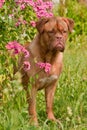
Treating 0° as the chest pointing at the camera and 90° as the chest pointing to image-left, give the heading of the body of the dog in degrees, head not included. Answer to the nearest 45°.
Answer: approximately 315°
